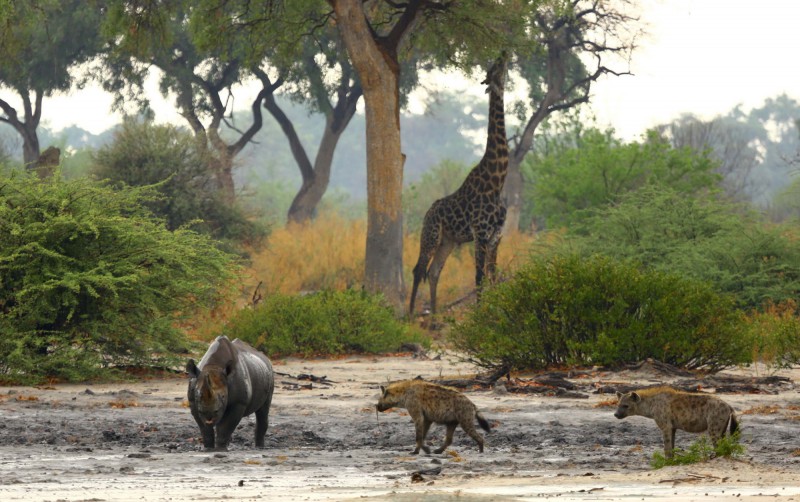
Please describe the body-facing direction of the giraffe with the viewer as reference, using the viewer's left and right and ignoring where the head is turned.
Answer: facing to the right of the viewer

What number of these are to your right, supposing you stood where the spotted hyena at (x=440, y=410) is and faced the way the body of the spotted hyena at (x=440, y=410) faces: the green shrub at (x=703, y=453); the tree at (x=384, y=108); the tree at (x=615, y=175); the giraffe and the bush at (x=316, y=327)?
4

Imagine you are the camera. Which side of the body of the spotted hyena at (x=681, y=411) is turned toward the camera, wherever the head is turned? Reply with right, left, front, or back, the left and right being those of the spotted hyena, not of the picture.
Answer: left

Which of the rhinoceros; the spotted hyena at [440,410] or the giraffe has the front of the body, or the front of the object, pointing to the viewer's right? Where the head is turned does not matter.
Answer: the giraffe

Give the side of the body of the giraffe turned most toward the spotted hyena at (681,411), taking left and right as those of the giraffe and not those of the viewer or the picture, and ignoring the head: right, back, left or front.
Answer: right

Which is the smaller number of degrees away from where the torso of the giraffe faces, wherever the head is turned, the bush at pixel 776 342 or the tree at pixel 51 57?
the bush

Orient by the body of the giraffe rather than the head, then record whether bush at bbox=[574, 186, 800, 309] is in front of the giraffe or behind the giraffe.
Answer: in front

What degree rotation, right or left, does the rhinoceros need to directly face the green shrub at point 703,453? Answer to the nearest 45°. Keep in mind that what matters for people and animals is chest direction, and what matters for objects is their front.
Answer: approximately 90° to its left

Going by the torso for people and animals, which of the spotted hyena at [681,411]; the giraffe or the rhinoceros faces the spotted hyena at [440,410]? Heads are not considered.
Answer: the spotted hyena at [681,411]

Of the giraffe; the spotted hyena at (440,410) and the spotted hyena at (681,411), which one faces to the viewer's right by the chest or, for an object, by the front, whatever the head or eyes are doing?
the giraffe

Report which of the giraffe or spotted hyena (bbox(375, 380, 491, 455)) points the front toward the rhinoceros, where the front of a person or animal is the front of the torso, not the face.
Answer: the spotted hyena

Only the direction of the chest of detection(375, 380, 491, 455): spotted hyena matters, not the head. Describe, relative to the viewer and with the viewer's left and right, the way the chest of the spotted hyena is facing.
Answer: facing to the left of the viewer

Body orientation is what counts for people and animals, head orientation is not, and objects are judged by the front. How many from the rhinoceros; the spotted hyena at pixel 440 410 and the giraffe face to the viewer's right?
1

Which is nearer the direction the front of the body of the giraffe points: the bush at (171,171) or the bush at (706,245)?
the bush at (706,245)

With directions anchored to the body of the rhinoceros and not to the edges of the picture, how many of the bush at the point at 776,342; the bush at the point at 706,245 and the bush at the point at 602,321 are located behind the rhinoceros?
3

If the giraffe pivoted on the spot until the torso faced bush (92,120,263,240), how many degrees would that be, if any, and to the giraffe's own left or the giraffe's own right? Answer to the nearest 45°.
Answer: approximately 135° to the giraffe's own left

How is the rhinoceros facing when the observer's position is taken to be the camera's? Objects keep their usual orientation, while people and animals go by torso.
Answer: facing the viewer and to the left of the viewer

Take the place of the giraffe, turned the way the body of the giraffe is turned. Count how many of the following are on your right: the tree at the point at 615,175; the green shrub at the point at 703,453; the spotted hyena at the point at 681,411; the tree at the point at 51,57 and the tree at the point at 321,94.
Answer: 2
